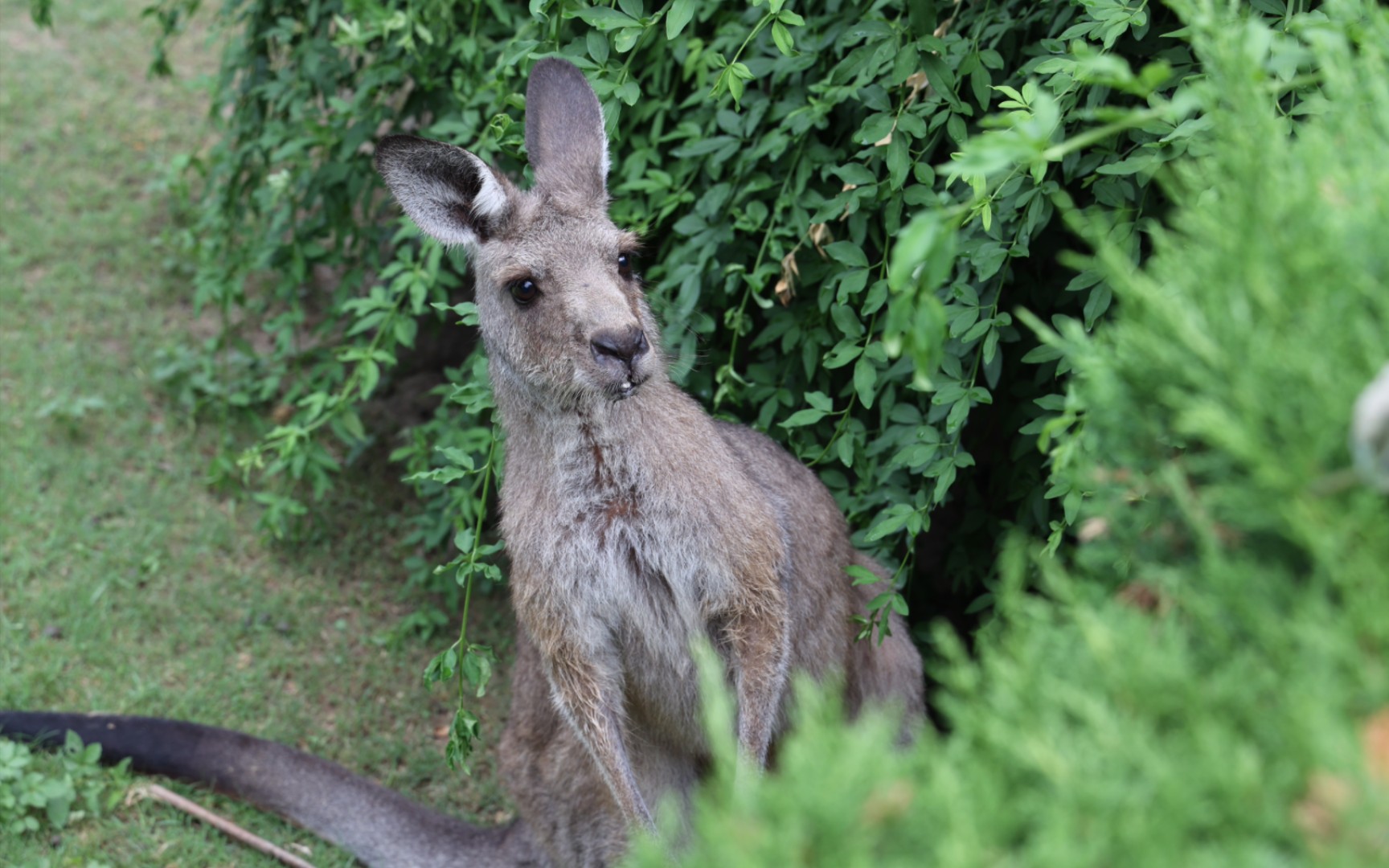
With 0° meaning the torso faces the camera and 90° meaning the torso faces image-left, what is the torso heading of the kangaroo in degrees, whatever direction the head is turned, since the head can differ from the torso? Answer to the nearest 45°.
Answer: approximately 0°

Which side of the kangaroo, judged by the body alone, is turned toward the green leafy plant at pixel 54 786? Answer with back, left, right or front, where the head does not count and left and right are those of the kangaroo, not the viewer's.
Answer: right
